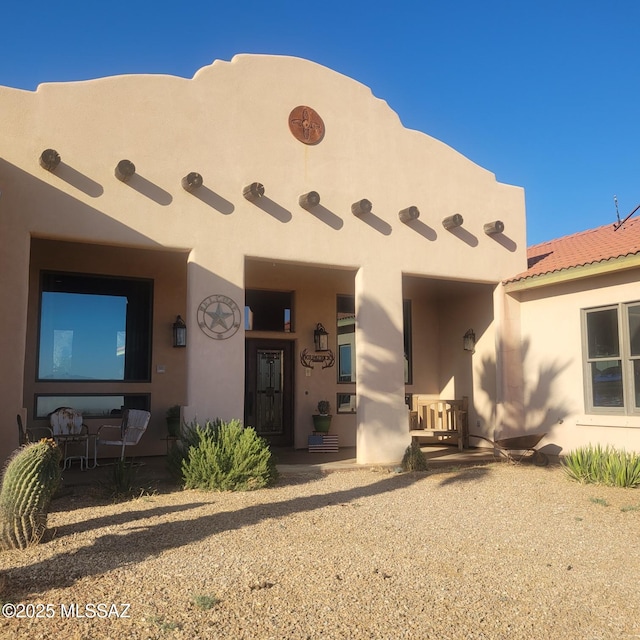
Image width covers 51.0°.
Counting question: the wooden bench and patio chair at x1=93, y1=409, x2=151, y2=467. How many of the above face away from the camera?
0

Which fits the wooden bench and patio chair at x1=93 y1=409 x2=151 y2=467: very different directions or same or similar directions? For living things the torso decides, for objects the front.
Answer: same or similar directions

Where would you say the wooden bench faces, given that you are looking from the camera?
facing the viewer and to the left of the viewer

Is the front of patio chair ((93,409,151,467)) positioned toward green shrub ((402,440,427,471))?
no

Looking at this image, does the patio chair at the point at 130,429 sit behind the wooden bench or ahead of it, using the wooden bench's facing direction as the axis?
ahead

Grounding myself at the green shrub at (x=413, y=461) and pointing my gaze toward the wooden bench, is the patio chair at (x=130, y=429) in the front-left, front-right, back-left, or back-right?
back-left

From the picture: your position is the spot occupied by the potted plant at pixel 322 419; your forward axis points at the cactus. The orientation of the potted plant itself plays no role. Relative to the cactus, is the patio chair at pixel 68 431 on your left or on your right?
right

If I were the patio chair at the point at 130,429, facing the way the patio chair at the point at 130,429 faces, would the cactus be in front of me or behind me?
in front

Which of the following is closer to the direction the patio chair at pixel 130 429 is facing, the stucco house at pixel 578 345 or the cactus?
the cactus

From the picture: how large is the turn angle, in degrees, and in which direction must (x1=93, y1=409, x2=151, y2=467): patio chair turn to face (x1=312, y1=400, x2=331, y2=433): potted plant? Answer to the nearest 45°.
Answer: approximately 180°

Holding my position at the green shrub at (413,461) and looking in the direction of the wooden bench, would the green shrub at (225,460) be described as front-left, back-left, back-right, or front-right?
back-left
